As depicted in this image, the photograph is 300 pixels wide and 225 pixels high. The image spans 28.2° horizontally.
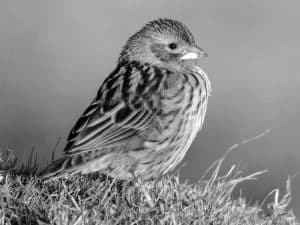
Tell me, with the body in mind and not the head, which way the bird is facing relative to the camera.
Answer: to the viewer's right
